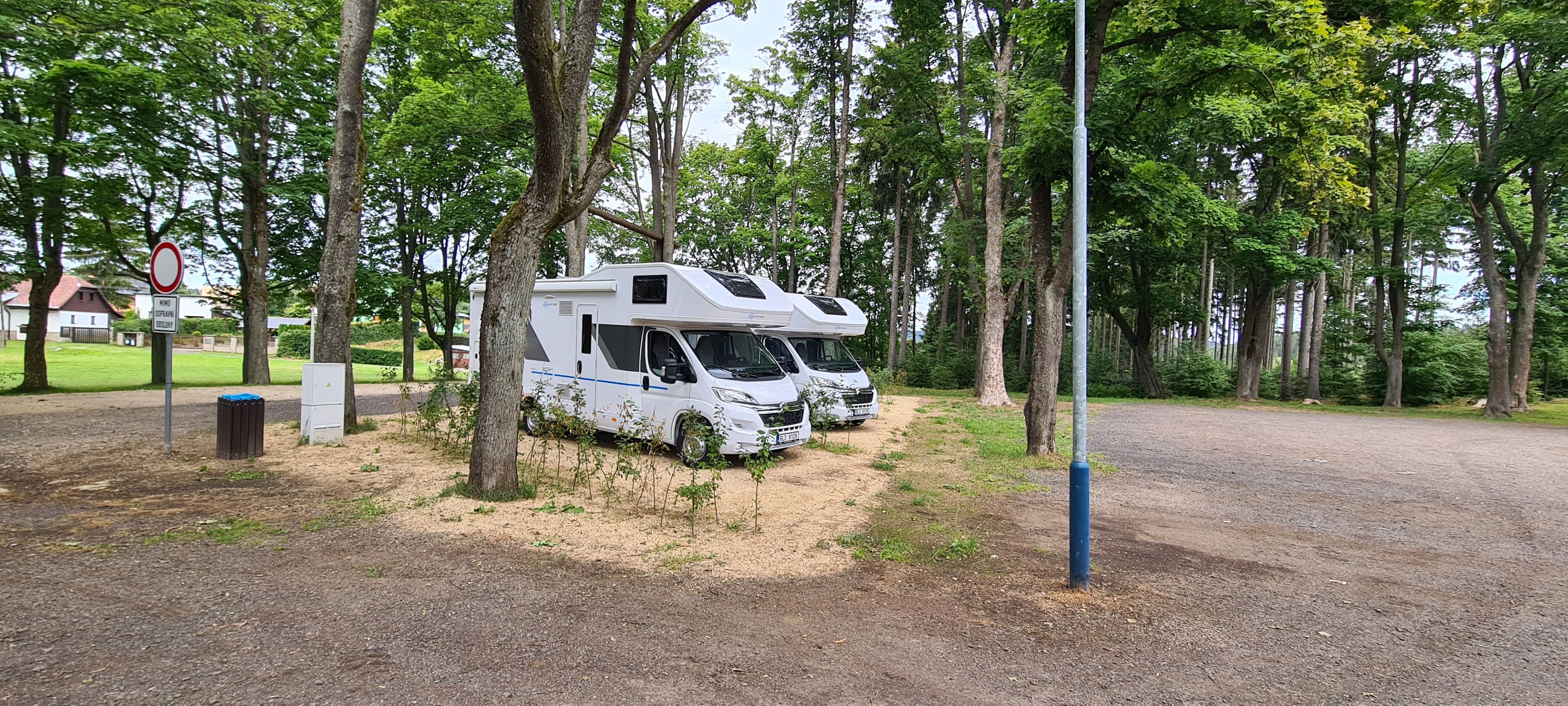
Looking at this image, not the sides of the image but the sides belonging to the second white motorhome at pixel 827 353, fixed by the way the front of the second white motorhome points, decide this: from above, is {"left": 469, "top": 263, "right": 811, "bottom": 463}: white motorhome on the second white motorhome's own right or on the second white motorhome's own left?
on the second white motorhome's own right

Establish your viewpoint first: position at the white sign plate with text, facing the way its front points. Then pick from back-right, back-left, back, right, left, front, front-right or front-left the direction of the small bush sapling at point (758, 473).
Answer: front-left

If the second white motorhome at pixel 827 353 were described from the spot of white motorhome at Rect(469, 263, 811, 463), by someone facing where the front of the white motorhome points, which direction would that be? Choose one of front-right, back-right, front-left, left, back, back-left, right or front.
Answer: left

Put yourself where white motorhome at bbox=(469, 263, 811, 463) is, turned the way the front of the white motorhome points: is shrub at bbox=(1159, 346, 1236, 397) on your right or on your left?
on your left

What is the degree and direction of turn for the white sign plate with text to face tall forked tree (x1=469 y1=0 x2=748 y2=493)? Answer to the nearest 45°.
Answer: approximately 45° to its left

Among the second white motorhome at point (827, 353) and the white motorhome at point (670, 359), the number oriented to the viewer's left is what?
0

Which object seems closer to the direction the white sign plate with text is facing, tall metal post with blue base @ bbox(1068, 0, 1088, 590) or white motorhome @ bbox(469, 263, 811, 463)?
the tall metal post with blue base

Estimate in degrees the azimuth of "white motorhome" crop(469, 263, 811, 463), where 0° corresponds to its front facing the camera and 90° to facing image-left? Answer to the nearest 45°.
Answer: approximately 315°

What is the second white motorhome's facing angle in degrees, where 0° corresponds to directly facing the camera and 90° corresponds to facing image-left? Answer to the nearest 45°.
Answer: approximately 315°

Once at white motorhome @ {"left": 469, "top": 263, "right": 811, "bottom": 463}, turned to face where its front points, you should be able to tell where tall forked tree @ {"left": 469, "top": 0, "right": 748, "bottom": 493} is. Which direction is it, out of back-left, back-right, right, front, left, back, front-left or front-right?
right

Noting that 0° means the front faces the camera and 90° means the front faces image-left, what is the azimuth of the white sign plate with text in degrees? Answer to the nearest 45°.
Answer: approximately 0°
